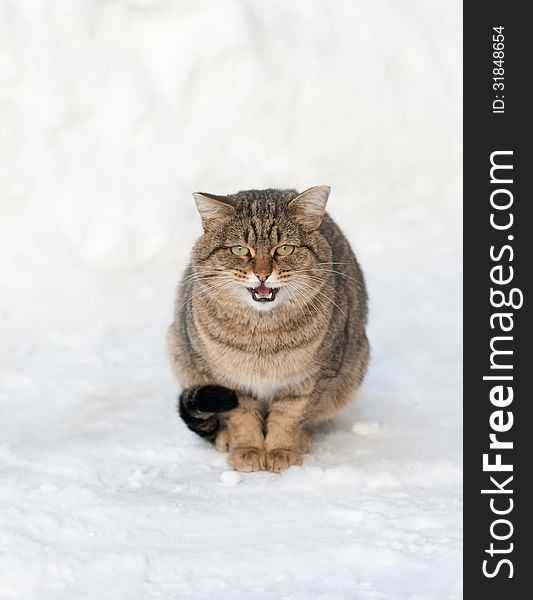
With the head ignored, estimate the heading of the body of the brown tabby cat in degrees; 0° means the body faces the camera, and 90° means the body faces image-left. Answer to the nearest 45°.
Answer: approximately 0°
